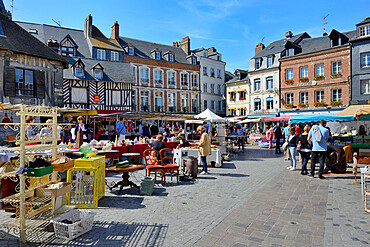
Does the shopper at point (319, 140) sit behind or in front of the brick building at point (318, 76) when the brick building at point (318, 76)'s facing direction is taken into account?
in front

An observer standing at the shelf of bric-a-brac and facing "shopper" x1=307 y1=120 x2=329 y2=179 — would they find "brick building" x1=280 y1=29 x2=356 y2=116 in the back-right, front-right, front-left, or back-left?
front-left

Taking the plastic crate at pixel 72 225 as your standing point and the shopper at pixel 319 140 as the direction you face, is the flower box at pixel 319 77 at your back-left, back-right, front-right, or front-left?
front-left

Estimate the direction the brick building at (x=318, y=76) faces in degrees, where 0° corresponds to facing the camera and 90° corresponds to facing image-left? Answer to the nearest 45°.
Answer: approximately 45°

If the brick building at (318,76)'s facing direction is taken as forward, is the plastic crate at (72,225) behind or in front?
in front

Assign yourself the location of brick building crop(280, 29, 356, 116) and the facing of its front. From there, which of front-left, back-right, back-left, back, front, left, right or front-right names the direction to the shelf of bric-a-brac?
front-left

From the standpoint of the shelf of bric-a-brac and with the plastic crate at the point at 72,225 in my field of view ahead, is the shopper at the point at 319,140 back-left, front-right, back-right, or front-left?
front-left

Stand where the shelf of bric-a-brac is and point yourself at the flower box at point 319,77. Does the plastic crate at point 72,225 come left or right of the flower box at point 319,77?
right
